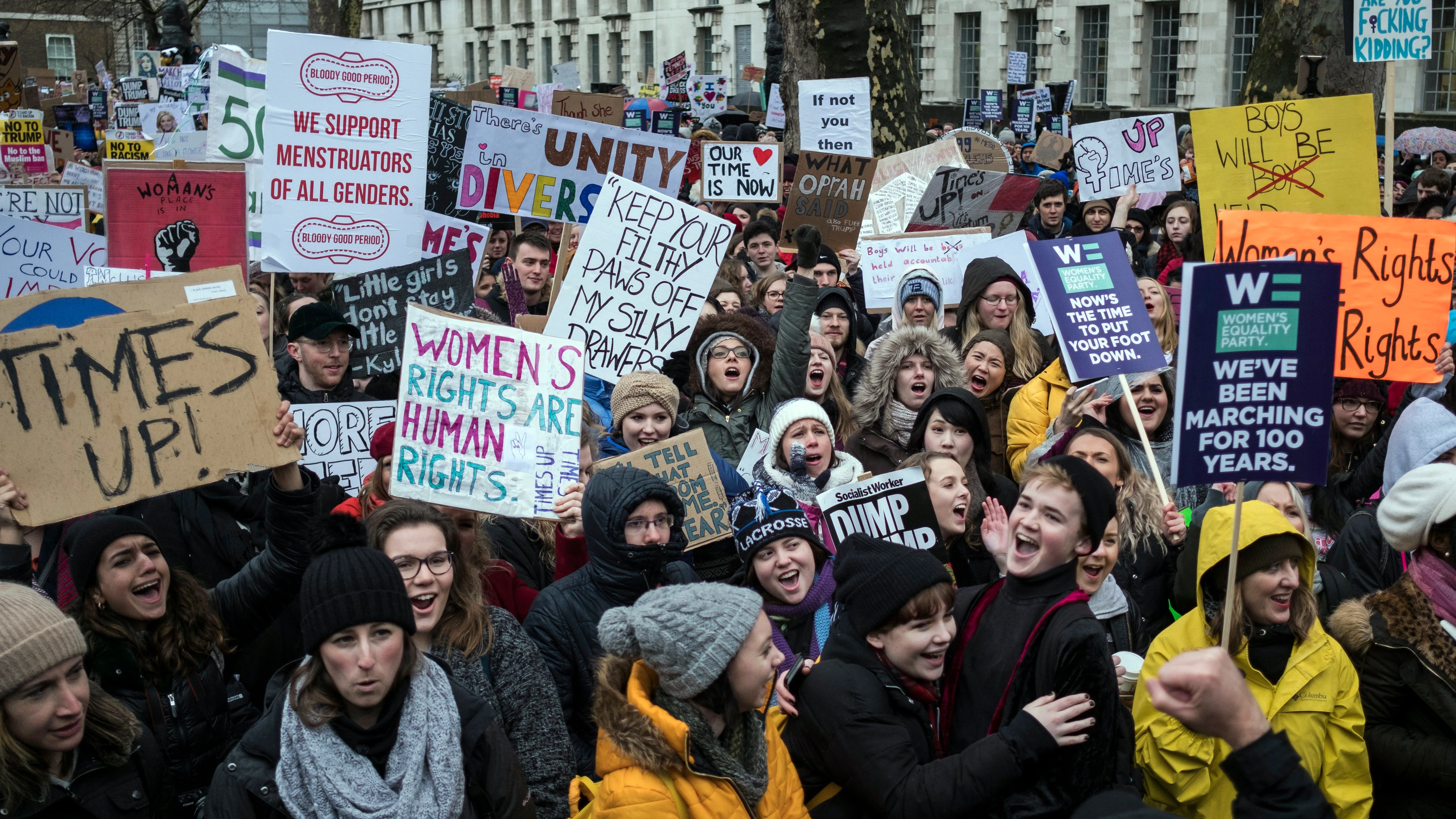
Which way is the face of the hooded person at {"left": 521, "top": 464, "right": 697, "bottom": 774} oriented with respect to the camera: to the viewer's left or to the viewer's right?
to the viewer's right

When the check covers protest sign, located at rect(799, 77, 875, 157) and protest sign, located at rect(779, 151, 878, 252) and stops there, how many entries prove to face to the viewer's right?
0

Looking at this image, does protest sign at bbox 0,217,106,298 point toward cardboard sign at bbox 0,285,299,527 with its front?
yes

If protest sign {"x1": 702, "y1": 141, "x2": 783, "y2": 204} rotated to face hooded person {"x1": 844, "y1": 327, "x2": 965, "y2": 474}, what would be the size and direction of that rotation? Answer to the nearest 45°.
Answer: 0° — it already faces them

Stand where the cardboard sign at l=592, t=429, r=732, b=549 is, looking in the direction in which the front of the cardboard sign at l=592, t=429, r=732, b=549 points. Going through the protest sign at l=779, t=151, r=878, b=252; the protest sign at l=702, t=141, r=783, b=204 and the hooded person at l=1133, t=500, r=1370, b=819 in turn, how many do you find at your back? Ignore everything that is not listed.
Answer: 2

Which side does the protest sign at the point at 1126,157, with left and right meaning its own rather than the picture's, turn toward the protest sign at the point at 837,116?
right

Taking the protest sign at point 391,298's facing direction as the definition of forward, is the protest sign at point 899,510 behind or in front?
in front

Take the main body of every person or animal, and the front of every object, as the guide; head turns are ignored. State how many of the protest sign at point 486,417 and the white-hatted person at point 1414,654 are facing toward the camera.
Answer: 1
